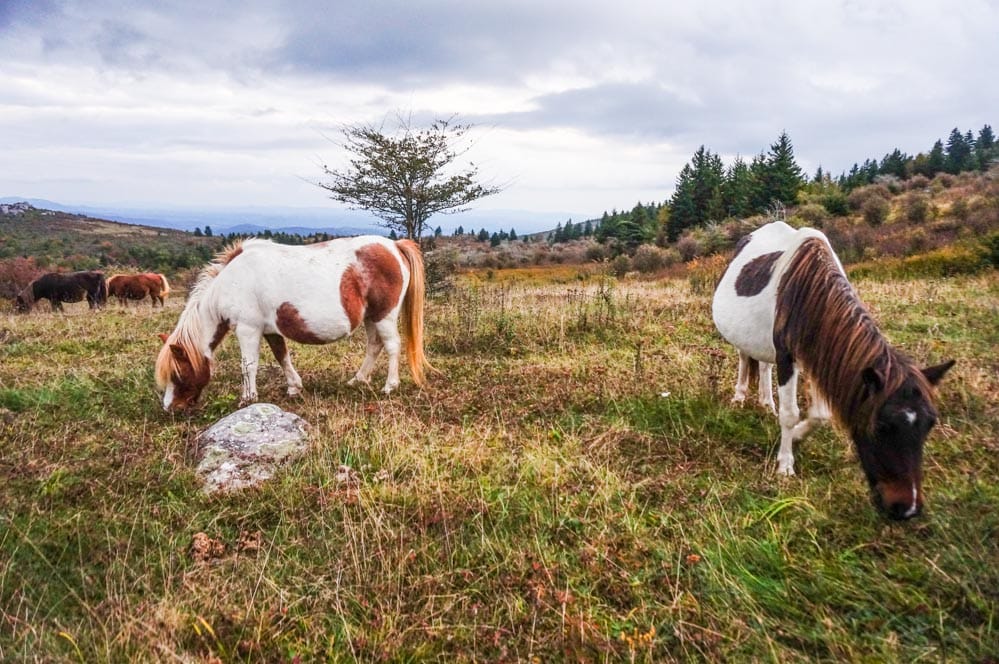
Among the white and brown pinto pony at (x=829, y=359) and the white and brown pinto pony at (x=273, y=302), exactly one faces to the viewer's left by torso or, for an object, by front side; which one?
the white and brown pinto pony at (x=273, y=302)

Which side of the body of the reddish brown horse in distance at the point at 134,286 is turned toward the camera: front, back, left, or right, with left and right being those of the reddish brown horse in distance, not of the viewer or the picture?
left

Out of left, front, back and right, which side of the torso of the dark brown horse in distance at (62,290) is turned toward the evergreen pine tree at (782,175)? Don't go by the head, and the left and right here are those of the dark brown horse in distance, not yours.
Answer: back

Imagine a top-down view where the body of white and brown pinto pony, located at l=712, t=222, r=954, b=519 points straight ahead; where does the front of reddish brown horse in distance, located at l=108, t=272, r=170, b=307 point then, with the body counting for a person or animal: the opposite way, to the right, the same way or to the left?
to the right

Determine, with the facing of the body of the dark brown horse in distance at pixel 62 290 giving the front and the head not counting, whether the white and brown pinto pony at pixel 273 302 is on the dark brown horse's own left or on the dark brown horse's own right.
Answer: on the dark brown horse's own left

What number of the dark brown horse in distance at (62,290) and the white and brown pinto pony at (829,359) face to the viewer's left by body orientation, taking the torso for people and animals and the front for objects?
1

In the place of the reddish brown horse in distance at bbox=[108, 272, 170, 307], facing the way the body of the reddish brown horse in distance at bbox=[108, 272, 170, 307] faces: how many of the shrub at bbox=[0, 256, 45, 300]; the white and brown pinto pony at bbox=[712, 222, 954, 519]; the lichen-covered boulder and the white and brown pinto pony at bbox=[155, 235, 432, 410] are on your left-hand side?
3

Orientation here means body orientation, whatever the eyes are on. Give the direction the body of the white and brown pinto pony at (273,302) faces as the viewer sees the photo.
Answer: to the viewer's left

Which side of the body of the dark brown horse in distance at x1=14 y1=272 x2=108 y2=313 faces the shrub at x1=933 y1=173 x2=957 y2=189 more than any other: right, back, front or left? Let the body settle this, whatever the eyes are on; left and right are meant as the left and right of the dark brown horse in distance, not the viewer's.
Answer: back

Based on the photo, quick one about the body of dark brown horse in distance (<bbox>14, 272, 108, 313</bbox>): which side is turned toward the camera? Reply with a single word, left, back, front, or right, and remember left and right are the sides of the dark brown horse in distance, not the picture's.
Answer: left

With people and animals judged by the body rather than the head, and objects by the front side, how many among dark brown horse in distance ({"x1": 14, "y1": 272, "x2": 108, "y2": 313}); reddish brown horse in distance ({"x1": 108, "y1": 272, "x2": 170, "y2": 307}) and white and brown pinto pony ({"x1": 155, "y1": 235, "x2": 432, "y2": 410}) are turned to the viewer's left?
3

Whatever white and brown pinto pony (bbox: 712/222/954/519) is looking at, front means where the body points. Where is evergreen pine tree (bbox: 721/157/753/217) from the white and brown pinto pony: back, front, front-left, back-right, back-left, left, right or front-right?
back-left
